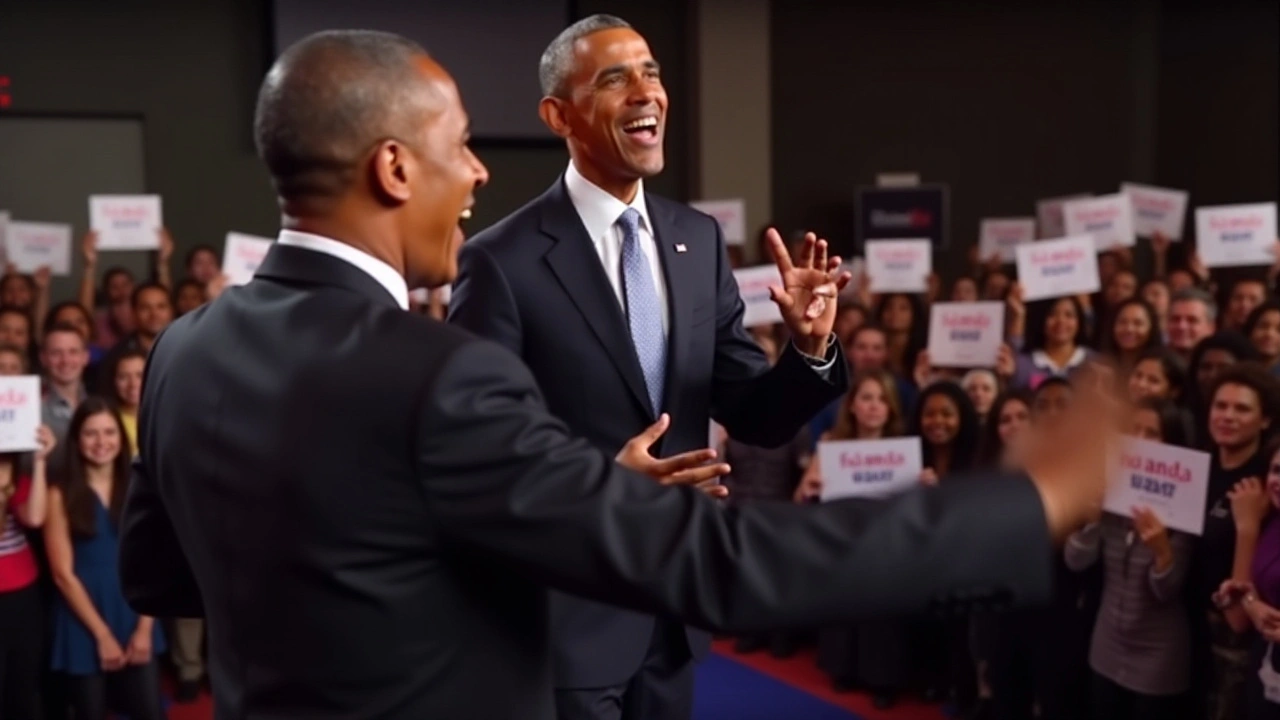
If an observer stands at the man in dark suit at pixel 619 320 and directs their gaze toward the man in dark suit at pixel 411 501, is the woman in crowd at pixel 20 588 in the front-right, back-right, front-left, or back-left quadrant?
back-right

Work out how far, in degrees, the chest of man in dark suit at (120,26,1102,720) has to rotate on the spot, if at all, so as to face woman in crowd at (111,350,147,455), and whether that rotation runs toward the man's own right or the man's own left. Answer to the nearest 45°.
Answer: approximately 90° to the man's own left

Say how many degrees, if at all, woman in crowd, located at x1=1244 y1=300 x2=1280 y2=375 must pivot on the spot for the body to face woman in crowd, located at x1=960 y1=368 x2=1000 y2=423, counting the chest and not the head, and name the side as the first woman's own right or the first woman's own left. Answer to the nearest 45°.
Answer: approximately 45° to the first woman's own right

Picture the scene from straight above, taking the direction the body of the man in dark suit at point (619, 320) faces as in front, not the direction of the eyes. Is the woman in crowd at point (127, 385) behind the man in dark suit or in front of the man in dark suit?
behind
